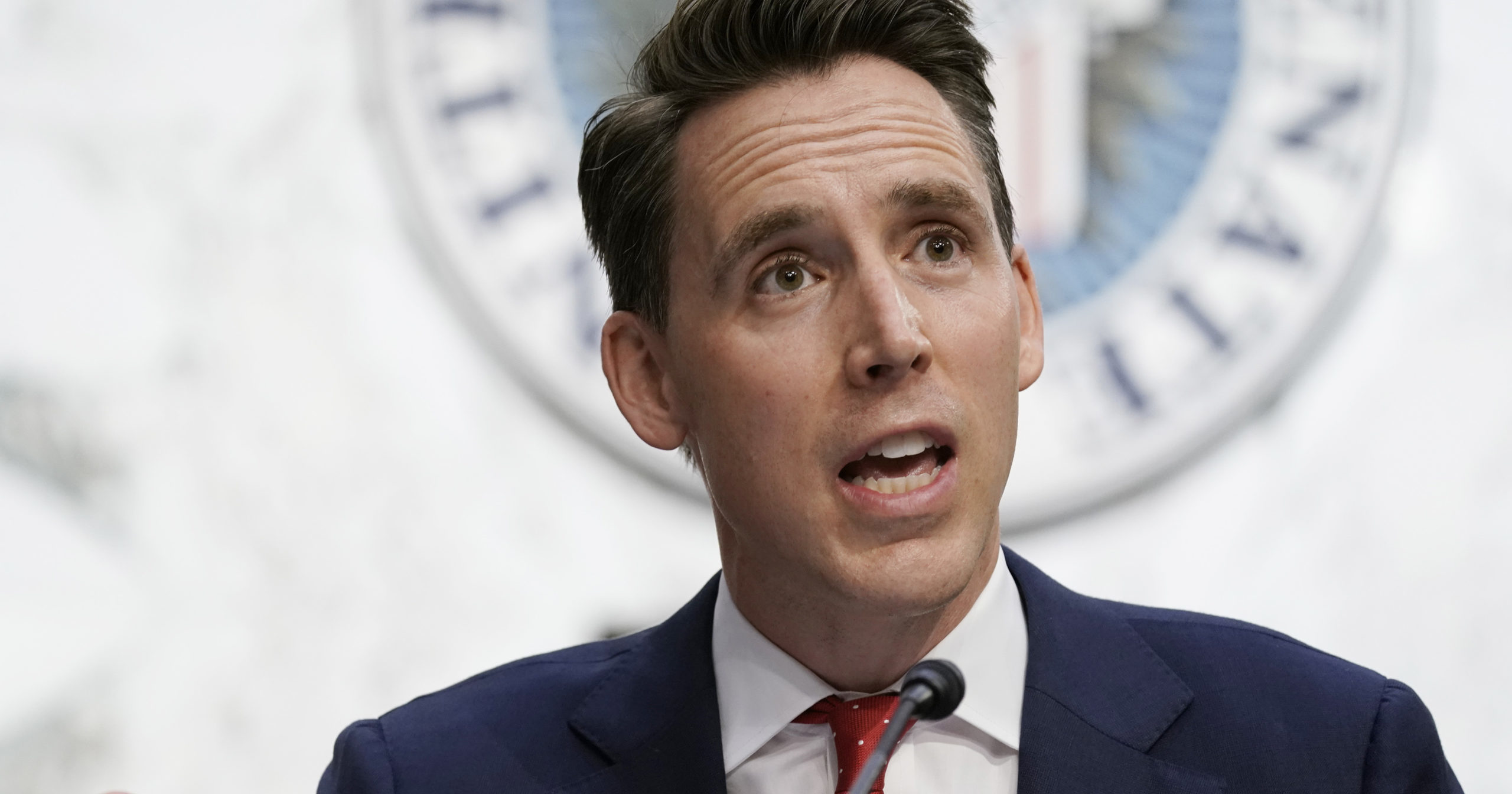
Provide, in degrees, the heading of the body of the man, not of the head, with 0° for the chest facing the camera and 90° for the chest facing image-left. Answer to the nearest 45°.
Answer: approximately 0°

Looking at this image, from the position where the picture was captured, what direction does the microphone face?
facing away from the viewer and to the right of the viewer

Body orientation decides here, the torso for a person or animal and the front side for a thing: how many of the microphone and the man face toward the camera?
1
